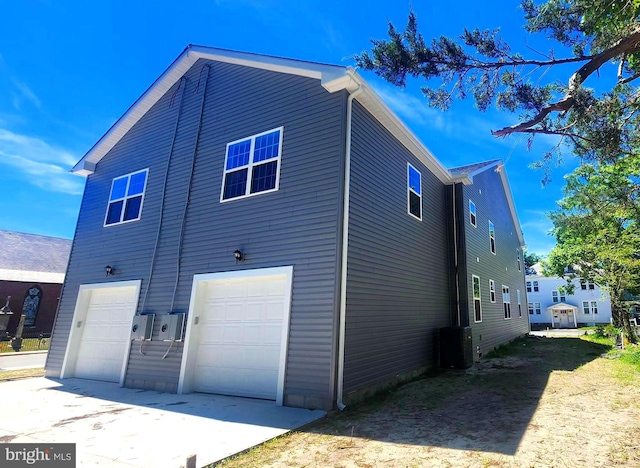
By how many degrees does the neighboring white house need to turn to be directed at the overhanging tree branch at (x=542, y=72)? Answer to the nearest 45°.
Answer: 0° — it already faces it

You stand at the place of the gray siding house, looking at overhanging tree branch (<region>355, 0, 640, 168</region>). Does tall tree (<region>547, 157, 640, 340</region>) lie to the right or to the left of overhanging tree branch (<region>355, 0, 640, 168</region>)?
left

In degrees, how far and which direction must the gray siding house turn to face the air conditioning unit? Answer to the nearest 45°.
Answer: approximately 135° to its left

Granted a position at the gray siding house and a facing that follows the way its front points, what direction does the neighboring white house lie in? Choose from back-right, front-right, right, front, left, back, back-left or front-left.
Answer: back

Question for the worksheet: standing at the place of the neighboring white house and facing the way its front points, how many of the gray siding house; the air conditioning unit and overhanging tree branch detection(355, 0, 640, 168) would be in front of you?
3

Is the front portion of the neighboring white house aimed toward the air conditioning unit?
yes

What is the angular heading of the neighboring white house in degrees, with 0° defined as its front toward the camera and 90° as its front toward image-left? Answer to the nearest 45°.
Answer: approximately 0°

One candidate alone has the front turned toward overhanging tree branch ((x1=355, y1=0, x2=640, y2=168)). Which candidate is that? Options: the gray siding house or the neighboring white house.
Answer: the neighboring white house

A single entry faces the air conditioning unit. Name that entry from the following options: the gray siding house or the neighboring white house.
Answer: the neighboring white house
